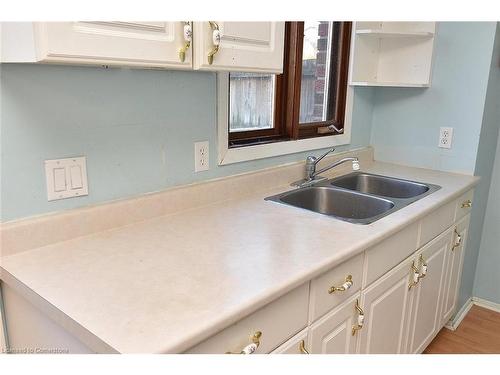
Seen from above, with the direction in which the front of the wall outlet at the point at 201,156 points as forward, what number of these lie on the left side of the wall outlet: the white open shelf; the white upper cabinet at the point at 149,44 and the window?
2

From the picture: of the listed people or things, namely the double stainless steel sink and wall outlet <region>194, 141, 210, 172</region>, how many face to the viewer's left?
0

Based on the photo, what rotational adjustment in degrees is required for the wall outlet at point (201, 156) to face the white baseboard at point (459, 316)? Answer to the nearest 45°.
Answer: approximately 45° to its left

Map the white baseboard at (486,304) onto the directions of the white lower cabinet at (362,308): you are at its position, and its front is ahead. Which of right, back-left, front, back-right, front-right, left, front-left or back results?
left

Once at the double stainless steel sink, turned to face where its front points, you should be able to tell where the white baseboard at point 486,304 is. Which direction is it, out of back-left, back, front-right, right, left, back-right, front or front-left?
left

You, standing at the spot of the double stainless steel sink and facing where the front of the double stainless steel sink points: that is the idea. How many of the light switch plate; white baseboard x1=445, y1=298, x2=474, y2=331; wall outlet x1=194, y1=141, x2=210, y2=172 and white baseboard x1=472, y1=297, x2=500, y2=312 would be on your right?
2

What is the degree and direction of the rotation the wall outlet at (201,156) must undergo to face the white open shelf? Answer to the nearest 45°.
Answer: approximately 90° to its left

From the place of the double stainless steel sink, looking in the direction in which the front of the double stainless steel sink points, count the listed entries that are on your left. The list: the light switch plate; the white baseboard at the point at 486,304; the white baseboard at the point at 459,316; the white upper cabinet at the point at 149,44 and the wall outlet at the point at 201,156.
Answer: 2

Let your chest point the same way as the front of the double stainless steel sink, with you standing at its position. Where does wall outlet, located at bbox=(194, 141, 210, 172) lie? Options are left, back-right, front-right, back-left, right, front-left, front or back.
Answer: right

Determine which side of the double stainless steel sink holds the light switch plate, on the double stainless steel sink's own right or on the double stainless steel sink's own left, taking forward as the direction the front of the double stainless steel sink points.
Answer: on the double stainless steel sink's own right
